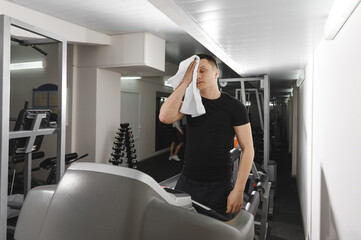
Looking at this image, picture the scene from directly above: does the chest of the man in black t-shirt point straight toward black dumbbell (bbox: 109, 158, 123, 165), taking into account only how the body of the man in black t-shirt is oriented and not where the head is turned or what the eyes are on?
no

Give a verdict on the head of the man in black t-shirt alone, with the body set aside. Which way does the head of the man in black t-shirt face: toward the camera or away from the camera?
toward the camera

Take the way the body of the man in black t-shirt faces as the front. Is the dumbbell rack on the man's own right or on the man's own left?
on the man's own right
